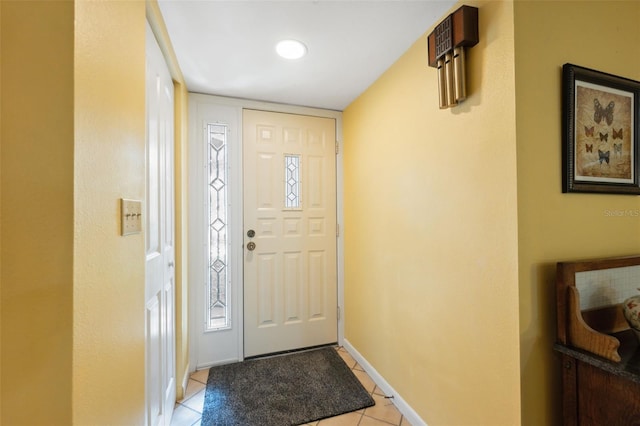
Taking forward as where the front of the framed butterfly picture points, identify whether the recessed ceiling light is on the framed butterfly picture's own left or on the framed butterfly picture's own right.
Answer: on the framed butterfly picture's own right

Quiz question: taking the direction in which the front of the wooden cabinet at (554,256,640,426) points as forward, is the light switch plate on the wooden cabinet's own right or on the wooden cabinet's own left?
on the wooden cabinet's own right

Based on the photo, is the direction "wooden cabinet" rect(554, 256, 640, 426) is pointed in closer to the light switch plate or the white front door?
the light switch plate

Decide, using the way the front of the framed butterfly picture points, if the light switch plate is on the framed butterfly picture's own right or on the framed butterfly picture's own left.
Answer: on the framed butterfly picture's own right

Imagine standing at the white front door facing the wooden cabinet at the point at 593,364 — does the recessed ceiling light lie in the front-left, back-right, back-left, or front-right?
front-right

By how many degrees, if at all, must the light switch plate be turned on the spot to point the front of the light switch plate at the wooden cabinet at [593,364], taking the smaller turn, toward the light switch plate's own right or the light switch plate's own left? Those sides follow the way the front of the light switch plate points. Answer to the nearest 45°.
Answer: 0° — it already faces it

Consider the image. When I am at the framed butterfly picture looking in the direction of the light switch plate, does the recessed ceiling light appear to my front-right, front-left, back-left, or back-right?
front-right

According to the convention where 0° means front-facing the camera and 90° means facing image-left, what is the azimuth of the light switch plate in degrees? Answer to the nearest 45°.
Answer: approximately 315°
